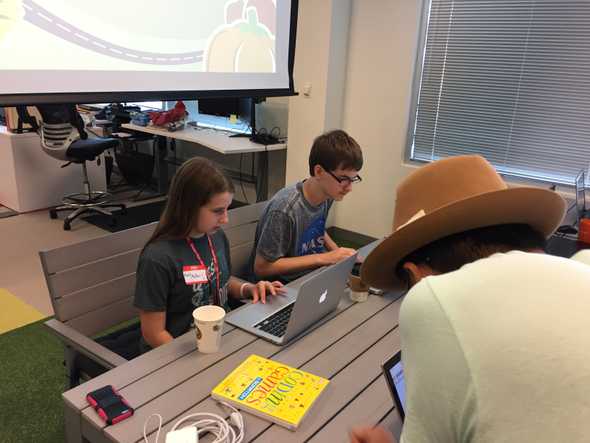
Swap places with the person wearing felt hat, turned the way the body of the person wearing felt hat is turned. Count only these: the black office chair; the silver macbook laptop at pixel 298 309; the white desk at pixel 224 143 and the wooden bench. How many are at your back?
0

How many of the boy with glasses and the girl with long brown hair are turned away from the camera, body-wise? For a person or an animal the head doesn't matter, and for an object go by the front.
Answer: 0

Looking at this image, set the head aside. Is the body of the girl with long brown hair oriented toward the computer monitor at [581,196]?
no

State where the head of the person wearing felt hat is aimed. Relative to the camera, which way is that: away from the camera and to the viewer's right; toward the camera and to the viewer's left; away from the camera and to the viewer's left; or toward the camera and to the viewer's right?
away from the camera and to the viewer's left

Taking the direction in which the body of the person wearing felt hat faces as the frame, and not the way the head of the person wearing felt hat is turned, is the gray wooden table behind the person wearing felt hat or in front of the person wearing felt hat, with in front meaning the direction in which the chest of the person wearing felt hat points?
in front

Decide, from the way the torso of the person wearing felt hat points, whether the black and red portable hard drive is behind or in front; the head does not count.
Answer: in front

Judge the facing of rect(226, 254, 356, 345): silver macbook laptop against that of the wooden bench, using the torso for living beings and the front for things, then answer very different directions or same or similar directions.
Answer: very different directions

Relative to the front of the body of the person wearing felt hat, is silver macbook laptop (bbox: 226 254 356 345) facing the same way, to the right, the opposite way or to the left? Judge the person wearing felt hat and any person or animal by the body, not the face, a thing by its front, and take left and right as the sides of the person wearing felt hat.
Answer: the same way

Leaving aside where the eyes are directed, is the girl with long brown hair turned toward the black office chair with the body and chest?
no

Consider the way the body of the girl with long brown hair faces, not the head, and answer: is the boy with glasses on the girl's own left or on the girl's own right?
on the girl's own left

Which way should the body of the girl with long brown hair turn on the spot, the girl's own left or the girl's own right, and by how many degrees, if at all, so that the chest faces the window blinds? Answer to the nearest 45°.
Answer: approximately 90° to the girl's own left

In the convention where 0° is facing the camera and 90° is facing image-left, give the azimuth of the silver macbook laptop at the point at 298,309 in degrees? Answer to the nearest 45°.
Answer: approximately 135°

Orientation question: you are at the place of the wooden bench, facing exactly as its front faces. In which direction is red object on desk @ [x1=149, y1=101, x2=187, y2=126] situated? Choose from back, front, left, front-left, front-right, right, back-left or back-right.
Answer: back-left

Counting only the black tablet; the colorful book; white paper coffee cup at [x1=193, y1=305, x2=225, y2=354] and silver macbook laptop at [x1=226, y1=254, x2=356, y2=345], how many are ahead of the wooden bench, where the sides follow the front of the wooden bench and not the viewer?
4

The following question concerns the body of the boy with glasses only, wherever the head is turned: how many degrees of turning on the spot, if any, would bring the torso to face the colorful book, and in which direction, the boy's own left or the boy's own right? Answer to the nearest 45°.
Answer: approximately 45° to the boy's own right

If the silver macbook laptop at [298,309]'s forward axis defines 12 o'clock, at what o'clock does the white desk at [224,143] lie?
The white desk is roughly at 1 o'clock from the silver macbook laptop.

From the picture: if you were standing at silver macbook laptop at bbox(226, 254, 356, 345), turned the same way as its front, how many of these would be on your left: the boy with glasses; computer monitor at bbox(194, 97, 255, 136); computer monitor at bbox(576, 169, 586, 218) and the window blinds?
0

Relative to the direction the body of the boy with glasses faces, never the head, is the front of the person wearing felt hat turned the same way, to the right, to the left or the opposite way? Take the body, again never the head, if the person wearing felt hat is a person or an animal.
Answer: the opposite way
